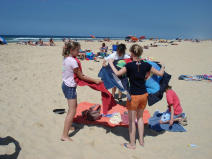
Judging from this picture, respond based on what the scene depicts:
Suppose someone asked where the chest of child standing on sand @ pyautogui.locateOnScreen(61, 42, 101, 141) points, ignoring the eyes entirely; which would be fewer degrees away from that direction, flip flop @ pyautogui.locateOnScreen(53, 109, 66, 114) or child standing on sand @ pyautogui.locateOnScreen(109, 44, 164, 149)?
the child standing on sand

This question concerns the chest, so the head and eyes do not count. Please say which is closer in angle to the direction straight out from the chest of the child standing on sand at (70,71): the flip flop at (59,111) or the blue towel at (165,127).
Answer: the blue towel

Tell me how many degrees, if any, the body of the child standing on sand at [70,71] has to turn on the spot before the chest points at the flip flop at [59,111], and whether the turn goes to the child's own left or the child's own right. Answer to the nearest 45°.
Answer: approximately 90° to the child's own left

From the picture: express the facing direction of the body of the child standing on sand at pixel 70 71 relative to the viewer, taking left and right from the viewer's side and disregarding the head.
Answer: facing to the right of the viewer

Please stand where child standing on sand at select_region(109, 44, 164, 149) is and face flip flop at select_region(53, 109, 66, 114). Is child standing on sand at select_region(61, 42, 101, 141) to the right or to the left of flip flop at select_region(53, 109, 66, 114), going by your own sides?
left

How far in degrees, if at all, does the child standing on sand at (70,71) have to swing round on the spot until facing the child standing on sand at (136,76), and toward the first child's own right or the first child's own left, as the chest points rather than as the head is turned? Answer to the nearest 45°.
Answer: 0° — they already face them
